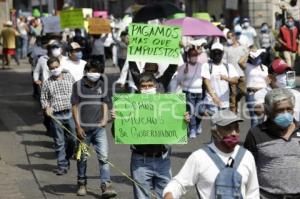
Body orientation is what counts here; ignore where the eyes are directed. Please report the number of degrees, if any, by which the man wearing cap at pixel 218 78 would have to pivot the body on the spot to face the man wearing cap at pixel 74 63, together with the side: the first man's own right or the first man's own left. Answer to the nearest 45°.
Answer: approximately 90° to the first man's own right

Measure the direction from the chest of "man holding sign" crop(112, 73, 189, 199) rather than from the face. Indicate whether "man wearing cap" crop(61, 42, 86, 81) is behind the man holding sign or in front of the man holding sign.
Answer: behind

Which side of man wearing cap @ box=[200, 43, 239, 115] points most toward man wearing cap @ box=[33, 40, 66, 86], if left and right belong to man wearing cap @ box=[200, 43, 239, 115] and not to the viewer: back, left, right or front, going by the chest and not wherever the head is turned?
right

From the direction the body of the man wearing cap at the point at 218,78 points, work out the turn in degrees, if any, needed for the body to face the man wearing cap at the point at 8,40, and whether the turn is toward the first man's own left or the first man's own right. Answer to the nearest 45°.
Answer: approximately 135° to the first man's own right

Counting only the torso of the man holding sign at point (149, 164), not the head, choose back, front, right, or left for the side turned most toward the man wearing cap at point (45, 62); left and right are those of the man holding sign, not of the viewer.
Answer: back

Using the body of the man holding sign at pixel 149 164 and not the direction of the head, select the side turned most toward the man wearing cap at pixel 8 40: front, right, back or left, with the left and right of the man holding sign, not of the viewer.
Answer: back

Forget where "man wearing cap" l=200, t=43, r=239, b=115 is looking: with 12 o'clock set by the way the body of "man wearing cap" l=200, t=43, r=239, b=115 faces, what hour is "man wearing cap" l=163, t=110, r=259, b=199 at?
"man wearing cap" l=163, t=110, r=259, b=199 is roughly at 12 o'clock from "man wearing cap" l=200, t=43, r=239, b=115.

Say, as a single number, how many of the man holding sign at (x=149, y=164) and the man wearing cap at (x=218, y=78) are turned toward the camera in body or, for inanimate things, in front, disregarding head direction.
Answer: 2
